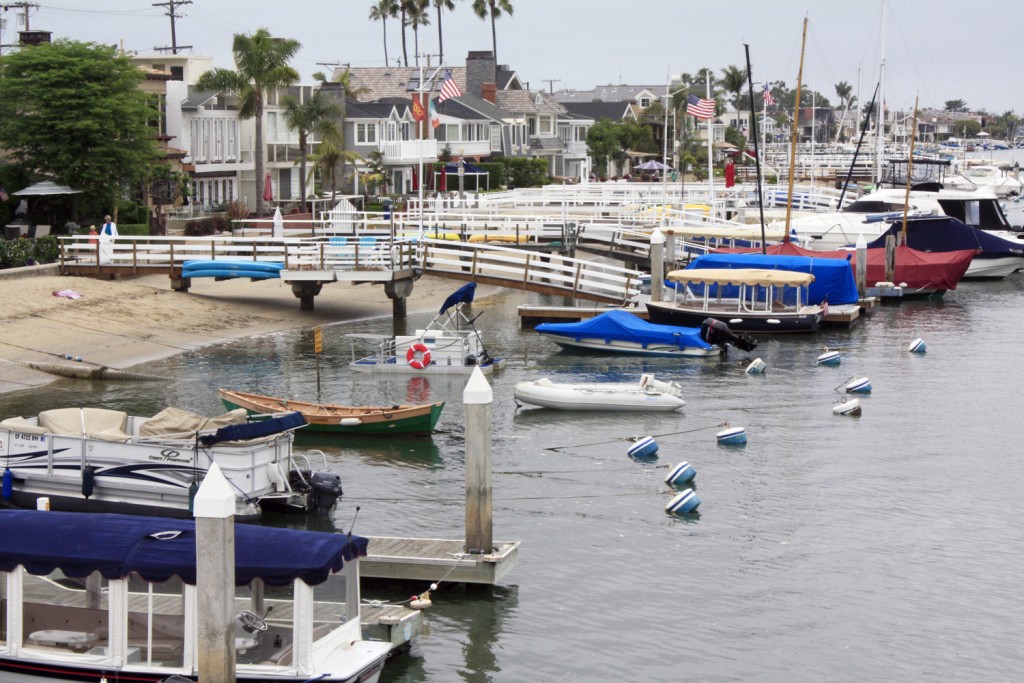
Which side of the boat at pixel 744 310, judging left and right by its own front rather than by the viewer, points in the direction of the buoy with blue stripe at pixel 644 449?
left

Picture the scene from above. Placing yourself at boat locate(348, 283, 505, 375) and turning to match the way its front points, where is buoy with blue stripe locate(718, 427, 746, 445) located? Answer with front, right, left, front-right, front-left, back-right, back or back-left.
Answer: back-left

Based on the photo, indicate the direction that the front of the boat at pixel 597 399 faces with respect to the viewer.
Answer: facing to the left of the viewer

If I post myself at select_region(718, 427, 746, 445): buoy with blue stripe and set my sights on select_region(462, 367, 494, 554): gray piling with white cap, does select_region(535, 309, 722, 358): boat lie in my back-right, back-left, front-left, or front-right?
back-right

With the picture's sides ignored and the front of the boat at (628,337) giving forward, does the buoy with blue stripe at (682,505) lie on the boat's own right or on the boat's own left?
on the boat's own left

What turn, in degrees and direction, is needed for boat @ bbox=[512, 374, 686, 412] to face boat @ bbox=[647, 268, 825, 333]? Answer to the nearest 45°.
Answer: approximately 90° to its right

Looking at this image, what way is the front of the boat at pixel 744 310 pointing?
to the viewer's left

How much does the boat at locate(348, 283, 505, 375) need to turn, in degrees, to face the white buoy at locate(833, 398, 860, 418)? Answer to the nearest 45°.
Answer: approximately 135° to its left

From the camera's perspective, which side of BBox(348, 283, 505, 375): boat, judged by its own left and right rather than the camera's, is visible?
left

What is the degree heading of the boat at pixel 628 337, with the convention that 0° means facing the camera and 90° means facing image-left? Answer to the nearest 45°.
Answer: approximately 90°

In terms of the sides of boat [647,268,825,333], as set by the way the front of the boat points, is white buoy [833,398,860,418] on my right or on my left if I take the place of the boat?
on my left

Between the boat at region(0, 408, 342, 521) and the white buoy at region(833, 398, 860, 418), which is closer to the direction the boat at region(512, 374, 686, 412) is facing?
the boat

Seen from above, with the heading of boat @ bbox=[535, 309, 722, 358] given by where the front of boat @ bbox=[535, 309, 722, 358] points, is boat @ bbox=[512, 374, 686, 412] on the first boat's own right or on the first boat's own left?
on the first boat's own left

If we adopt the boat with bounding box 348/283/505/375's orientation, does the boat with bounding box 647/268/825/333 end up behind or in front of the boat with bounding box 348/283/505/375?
behind

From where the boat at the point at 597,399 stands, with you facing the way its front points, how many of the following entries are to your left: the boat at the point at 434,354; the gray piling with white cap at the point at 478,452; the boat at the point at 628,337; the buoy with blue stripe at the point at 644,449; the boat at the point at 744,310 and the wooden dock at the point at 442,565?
3
